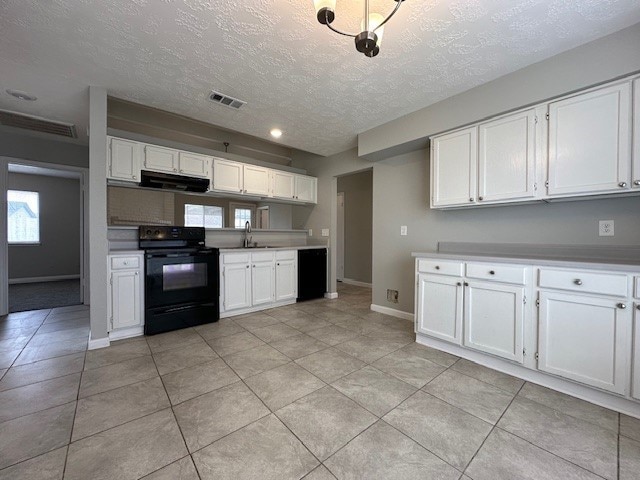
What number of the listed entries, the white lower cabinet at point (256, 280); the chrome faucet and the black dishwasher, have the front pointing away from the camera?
0

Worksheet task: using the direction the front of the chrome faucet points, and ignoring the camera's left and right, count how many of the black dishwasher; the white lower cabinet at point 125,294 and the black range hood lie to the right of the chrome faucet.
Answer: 2

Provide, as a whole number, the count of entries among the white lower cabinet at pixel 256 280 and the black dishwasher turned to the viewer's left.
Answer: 0

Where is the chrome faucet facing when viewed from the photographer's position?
facing the viewer and to the right of the viewer

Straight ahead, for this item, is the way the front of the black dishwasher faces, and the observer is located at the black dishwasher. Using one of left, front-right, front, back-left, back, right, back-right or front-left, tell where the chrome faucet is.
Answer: back-right

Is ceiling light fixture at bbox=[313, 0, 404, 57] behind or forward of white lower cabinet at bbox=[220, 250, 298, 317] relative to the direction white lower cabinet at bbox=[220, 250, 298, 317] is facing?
forward

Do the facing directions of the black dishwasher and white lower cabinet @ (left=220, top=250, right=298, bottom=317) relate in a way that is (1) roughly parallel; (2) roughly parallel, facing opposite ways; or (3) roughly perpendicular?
roughly parallel

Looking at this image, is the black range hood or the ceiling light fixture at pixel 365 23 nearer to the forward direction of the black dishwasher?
the ceiling light fixture

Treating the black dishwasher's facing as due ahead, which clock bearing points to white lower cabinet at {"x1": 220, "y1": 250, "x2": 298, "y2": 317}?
The white lower cabinet is roughly at 3 o'clock from the black dishwasher.

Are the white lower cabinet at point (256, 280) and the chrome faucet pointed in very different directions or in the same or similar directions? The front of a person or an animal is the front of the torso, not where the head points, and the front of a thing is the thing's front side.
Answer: same or similar directions

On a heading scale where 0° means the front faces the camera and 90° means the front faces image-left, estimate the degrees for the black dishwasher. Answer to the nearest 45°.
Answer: approximately 315°

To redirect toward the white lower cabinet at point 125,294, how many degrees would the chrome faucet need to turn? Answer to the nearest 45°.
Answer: approximately 90° to its right

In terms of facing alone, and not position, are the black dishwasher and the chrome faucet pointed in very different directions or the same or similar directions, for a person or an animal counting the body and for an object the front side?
same or similar directions
